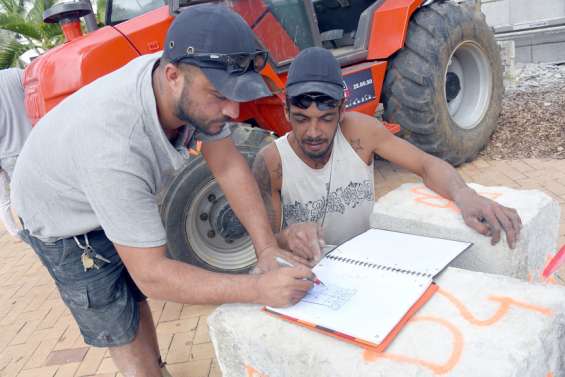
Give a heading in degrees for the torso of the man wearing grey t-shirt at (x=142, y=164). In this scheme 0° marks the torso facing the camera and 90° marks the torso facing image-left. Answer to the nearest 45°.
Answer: approximately 270°

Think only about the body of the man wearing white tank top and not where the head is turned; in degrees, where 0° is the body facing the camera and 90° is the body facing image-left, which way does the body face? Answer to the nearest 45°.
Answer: approximately 0°

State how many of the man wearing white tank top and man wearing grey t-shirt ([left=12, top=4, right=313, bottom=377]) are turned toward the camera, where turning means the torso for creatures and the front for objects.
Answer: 1

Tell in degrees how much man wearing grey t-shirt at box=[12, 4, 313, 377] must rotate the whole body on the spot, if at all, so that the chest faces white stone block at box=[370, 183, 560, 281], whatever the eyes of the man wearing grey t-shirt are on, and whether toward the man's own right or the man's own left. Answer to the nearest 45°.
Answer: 0° — they already face it

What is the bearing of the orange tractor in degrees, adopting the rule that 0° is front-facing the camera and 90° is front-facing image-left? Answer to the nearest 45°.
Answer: approximately 45°

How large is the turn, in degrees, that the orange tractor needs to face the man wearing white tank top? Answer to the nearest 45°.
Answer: approximately 45° to its left

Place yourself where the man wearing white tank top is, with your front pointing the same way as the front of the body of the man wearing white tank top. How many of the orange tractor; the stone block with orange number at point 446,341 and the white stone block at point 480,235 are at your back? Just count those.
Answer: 1
